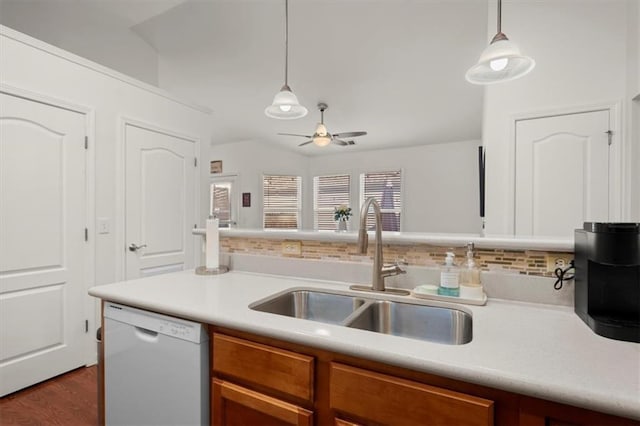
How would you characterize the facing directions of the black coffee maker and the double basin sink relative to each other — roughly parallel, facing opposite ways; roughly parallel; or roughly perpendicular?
roughly parallel

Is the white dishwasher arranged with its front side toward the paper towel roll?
no

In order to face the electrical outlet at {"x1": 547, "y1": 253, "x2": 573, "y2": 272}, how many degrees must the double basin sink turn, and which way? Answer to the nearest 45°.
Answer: approximately 135° to its left

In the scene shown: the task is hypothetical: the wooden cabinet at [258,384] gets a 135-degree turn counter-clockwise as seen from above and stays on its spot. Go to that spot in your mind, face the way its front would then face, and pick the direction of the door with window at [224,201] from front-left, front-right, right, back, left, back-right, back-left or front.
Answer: left

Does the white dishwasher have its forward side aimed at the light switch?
no

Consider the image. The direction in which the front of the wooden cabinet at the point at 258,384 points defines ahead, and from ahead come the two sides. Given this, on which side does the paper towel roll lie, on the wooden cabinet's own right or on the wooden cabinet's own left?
on the wooden cabinet's own right

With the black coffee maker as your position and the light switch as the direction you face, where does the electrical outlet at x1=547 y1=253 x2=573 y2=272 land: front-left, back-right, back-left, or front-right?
front-right

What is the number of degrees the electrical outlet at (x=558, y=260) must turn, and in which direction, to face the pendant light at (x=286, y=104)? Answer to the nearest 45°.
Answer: approximately 90° to its right

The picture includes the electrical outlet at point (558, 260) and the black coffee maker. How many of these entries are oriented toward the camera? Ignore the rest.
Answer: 2

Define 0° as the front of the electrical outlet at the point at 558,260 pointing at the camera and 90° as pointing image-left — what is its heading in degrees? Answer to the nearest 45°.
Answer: approximately 0°

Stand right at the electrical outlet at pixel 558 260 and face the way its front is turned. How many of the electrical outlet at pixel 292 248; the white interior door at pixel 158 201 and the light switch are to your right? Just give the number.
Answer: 3

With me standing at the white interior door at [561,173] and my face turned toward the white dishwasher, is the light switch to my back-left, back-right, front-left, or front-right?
front-right

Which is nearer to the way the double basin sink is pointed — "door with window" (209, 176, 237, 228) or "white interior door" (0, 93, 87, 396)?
the white interior door

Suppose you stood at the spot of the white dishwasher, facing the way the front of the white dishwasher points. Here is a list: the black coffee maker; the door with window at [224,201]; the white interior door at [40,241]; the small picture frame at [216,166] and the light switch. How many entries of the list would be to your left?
1

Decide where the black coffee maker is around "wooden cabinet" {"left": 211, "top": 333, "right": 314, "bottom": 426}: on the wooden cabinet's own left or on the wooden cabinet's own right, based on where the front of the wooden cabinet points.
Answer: on the wooden cabinet's own left

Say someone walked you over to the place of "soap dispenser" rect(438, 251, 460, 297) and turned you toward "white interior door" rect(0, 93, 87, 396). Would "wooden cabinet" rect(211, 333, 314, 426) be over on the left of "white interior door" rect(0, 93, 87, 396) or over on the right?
left

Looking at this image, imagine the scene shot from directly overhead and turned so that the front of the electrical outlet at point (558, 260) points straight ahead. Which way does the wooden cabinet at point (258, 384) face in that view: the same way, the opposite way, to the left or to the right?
the same way

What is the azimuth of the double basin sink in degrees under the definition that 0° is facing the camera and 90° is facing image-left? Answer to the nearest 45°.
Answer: approximately 45°

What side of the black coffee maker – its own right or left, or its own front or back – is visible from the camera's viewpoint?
front

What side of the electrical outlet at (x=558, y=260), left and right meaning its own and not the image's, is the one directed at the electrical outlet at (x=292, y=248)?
right

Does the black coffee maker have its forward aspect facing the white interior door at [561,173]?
no

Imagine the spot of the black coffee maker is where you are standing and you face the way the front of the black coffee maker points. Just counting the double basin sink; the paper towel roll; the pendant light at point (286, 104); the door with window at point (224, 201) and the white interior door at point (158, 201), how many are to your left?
0
